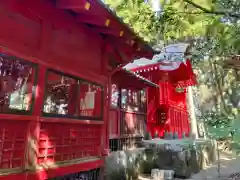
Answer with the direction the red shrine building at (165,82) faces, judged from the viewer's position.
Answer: facing the viewer and to the left of the viewer

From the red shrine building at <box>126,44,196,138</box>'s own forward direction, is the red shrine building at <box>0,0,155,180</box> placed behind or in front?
in front
